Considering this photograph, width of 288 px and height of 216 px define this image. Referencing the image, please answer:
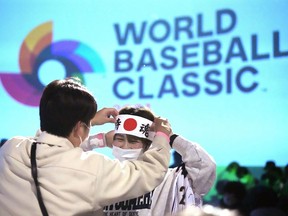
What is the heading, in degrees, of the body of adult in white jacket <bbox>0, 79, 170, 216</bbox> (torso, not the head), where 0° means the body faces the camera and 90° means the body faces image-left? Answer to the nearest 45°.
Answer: approximately 225°

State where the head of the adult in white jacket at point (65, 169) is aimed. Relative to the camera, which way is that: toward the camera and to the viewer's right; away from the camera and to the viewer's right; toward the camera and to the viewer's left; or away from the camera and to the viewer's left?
away from the camera and to the viewer's right
